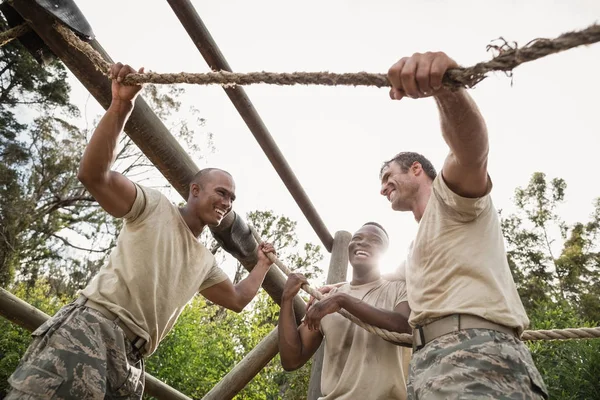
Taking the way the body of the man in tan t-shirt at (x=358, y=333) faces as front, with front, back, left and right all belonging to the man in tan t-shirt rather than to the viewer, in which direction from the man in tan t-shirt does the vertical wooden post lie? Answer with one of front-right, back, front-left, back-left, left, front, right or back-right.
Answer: back

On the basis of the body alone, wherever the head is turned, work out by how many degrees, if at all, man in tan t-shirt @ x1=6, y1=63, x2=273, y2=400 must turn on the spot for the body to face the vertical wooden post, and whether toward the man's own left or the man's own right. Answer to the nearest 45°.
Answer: approximately 90° to the man's own left

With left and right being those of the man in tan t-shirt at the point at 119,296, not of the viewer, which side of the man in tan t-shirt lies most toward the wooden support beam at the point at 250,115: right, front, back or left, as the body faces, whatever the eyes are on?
left

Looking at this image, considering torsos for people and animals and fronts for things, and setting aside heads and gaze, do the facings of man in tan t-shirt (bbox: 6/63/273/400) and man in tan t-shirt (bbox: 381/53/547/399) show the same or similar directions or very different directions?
very different directions

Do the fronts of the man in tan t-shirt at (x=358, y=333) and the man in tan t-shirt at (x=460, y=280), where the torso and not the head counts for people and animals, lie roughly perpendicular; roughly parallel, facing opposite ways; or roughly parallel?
roughly perpendicular

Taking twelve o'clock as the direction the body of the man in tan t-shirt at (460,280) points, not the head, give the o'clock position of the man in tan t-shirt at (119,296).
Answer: the man in tan t-shirt at (119,296) is roughly at 12 o'clock from the man in tan t-shirt at (460,280).

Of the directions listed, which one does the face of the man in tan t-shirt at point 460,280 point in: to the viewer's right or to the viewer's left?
to the viewer's left

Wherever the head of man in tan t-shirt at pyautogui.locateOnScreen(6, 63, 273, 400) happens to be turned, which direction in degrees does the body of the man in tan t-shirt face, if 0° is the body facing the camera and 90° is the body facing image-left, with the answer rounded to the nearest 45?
approximately 315°

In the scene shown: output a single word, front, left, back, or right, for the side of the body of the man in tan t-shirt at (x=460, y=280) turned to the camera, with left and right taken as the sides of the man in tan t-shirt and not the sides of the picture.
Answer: left

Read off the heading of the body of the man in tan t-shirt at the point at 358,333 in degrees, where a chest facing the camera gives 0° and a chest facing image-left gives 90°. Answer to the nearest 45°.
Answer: approximately 0°
